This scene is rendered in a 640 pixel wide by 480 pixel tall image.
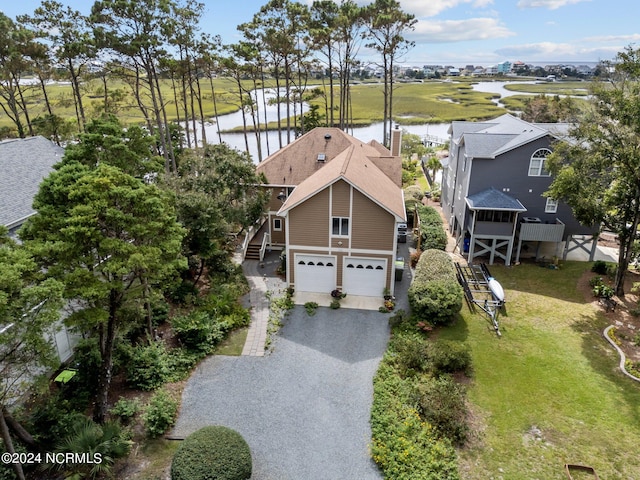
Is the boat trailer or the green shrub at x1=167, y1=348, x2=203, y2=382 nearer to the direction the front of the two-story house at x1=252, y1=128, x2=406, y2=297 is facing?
the green shrub

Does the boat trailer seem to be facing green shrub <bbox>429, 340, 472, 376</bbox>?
yes

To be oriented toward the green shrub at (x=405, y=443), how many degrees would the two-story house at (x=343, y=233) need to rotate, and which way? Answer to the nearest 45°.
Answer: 0° — it already faces it

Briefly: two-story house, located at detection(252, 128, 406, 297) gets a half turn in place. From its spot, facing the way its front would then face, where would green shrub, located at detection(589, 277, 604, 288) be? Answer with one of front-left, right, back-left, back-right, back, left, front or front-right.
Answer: right

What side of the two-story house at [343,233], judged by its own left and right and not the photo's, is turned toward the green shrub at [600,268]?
left

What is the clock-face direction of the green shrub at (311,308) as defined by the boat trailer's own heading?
The green shrub is roughly at 2 o'clock from the boat trailer.

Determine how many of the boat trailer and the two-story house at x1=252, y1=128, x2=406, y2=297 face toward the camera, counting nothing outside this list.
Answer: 2

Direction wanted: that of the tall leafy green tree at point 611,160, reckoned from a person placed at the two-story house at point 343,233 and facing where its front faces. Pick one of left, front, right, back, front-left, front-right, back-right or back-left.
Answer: left

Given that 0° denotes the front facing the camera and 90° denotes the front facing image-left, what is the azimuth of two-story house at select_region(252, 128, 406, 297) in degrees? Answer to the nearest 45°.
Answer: approximately 0°

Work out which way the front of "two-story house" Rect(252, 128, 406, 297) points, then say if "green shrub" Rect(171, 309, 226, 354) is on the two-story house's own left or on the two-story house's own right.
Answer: on the two-story house's own right

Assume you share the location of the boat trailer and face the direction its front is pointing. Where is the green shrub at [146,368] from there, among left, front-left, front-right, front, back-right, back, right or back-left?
front-right

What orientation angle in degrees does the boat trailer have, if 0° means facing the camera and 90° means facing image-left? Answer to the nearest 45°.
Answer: approximately 0°

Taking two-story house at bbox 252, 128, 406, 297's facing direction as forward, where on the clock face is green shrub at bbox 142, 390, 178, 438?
The green shrub is roughly at 1 o'clock from the two-story house.
